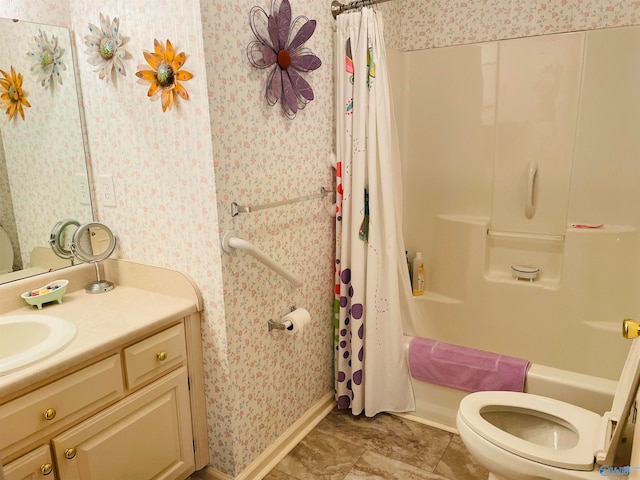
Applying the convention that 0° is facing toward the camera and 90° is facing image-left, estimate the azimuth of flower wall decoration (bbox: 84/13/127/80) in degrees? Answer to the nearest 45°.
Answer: approximately 315°

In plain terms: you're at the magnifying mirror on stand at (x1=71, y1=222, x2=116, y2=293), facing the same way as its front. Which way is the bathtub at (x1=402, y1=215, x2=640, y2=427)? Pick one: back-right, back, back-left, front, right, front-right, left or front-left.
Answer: left

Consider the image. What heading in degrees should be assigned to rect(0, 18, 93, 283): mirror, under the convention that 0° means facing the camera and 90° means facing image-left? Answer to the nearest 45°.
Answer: approximately 315°

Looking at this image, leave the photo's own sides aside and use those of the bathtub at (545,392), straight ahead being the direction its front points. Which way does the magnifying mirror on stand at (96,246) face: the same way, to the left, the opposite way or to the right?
to the left

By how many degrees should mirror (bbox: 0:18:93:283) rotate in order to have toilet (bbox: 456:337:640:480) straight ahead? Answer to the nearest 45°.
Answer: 0° — it already faces it
